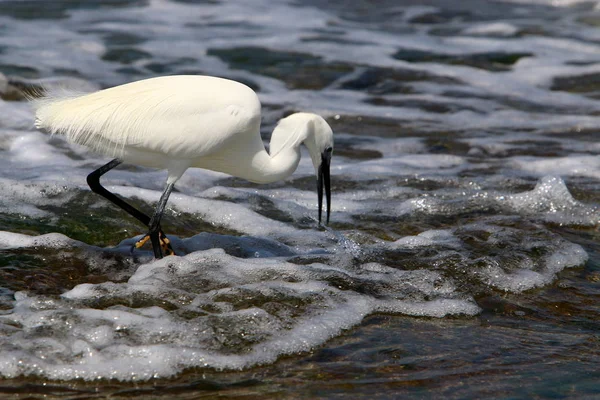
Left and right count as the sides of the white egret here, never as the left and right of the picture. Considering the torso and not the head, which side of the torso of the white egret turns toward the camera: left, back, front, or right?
right
